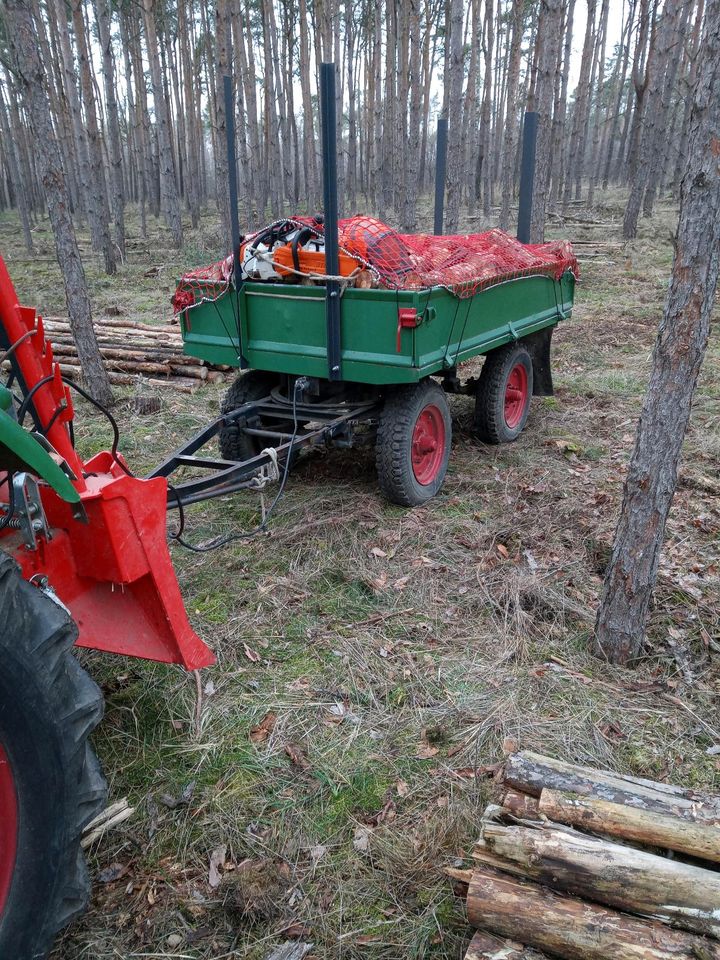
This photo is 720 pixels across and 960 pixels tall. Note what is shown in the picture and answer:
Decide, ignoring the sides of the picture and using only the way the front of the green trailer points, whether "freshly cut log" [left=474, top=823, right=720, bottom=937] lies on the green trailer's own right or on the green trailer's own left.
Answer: on the green trailer's own left

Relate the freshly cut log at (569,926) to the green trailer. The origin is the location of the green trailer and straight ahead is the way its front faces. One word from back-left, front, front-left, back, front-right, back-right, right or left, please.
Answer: front-left

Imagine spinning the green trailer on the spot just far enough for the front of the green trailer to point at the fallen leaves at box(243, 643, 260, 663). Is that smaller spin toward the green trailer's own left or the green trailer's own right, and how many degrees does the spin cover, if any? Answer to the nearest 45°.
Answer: approximately 45° to the green trailer's own left

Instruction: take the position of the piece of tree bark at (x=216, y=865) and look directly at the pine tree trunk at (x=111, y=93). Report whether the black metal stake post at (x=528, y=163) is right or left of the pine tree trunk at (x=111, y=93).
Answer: right

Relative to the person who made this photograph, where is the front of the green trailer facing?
facing the viewer and to the left of the viewer

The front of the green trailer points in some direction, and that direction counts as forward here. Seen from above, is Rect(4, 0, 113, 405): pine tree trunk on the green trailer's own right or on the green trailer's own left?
on the green trailer's own right

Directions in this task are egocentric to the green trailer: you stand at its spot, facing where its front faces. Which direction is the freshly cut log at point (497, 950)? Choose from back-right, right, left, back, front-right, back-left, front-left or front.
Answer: front-left

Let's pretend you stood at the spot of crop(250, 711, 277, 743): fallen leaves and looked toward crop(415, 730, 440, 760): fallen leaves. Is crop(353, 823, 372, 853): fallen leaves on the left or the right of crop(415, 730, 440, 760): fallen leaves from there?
right

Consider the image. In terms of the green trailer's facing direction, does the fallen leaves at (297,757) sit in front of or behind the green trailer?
in front

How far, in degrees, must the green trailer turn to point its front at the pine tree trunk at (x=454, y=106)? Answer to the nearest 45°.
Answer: approximately 135° to its right

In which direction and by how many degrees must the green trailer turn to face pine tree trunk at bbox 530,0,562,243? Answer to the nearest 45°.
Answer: approximately 135° to its right

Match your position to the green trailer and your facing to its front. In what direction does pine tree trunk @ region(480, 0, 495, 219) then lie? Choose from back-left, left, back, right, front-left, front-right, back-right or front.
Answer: back-right

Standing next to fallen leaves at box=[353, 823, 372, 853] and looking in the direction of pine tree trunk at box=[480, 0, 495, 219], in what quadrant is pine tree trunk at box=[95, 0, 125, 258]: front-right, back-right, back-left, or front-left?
front-left

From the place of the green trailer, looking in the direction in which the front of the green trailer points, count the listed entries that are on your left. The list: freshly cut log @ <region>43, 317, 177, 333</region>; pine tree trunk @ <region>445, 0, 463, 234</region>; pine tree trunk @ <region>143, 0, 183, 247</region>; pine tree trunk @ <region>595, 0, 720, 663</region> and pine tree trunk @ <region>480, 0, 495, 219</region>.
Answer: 1

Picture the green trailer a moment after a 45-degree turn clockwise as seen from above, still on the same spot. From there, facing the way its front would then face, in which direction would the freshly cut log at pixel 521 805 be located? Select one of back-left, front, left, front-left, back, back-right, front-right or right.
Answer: left
